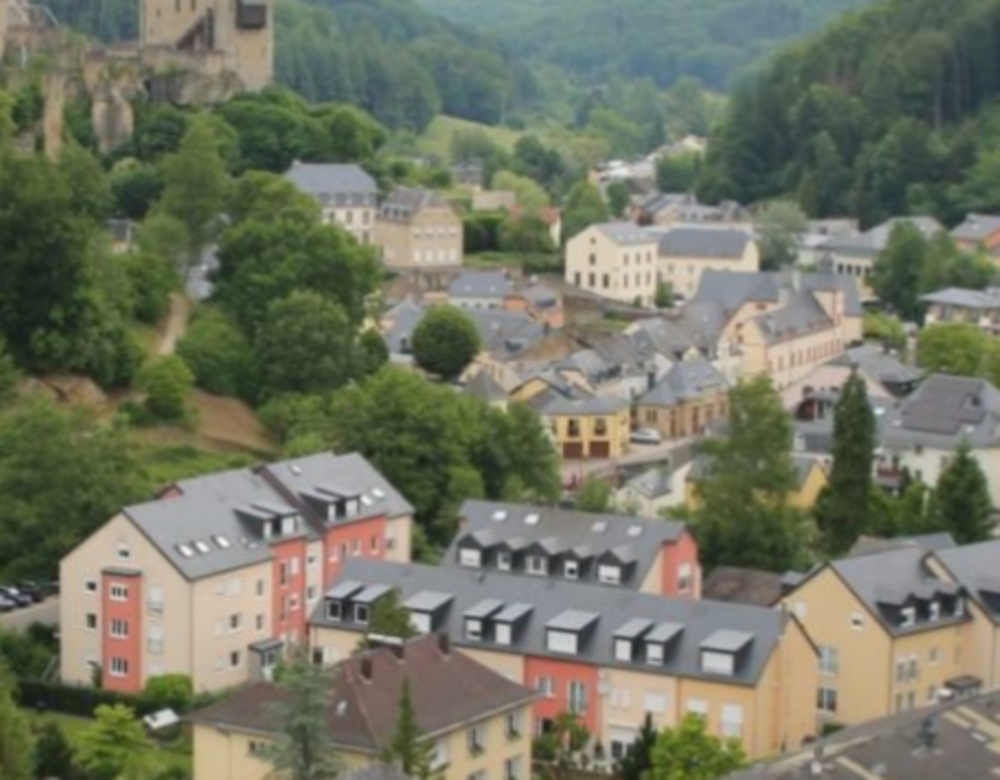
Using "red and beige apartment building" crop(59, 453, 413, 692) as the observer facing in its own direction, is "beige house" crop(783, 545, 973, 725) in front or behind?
in front

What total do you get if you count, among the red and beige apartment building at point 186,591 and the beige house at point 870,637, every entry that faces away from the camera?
0

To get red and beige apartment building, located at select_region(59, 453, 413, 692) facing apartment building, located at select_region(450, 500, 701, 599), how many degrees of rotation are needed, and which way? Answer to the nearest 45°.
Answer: approximately 45° to its left

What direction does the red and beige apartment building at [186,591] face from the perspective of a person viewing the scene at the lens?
facing the viewer and to the right of the viewer

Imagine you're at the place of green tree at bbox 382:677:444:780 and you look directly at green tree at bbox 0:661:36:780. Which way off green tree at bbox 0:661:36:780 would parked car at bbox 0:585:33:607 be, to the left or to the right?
right

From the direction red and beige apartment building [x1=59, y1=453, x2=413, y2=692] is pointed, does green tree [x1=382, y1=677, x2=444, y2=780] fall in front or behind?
in front

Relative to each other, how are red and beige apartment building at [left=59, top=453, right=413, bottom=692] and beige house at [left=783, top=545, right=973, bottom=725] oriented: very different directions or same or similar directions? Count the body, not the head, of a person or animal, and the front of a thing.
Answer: same or similar directions
